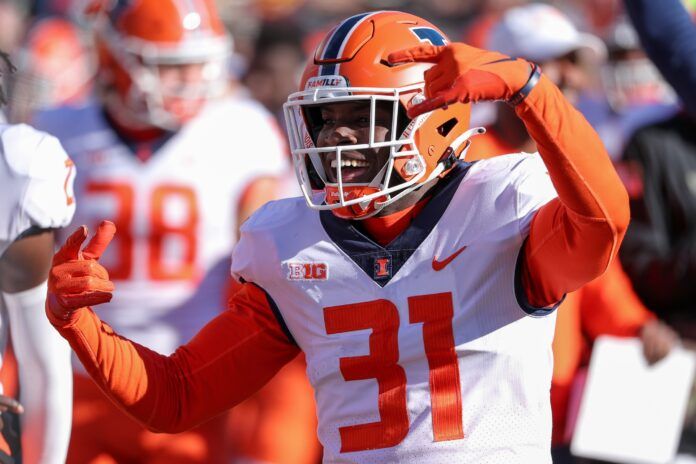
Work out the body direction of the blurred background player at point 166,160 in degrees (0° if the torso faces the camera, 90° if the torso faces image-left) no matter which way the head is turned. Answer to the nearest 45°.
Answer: approximately 0°

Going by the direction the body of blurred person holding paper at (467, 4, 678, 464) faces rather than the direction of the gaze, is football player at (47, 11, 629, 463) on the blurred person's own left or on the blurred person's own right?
on the blurred person's own right

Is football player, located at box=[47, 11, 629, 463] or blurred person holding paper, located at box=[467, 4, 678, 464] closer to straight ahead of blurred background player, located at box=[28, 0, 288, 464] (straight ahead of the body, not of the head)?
the football player

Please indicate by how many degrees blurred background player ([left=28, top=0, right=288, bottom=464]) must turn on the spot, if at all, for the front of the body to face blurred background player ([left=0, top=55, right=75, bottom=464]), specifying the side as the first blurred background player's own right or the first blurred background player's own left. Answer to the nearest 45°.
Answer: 0° — they already face them
